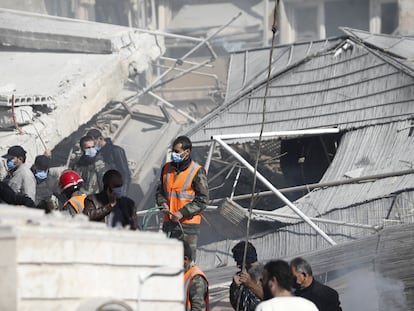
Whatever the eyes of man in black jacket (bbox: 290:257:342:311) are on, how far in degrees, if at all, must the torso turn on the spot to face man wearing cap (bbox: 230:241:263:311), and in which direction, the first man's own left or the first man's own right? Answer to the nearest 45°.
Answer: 0° — they already face them

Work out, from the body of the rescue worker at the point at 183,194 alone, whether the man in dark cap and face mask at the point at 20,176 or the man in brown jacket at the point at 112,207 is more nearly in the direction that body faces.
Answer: the man in brown jacket

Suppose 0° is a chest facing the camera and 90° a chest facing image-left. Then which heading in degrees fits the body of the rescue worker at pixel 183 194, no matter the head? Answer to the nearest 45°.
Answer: approximately 45°

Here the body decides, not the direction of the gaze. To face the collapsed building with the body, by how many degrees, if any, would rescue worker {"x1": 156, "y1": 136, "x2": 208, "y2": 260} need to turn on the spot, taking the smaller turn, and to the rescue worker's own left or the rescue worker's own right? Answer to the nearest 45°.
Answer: approximately 180°

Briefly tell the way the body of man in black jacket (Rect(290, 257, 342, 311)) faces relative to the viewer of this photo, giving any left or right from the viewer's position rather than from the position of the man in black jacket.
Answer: facing to the left of the viewer

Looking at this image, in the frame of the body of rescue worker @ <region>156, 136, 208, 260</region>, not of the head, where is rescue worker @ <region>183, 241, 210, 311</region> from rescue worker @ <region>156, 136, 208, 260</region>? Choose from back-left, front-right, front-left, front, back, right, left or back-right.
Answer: front-left
